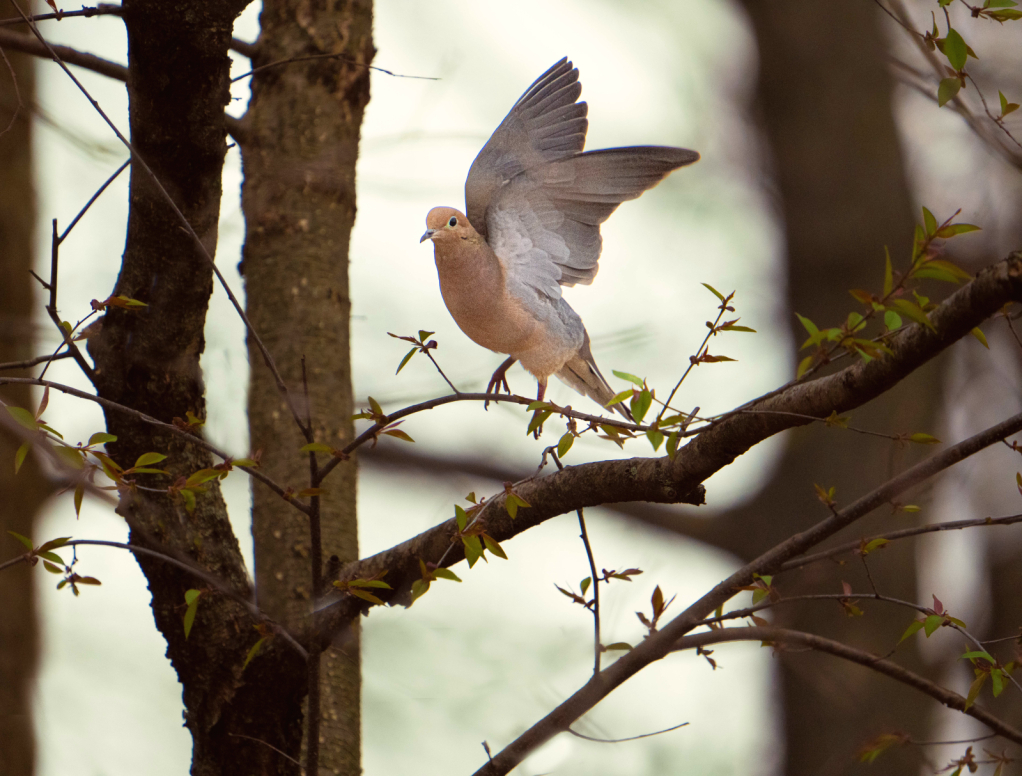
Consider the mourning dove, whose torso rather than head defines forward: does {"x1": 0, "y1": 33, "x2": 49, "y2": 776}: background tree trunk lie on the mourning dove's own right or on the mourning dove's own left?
on the mourning dove's own right

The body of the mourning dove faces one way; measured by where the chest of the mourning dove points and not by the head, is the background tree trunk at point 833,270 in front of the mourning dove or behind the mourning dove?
behind

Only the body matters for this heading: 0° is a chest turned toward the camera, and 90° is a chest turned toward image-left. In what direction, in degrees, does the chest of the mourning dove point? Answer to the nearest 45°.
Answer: approximately 45°
